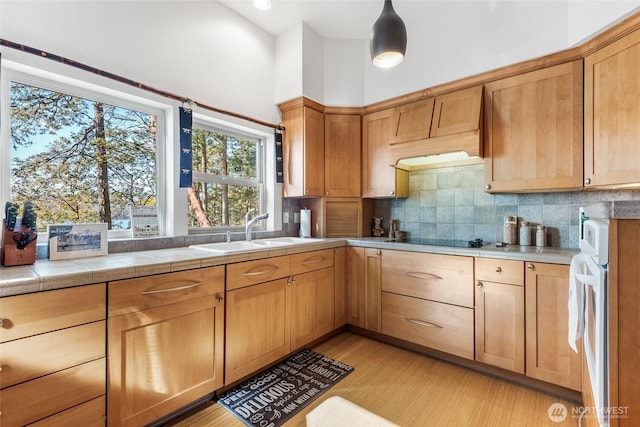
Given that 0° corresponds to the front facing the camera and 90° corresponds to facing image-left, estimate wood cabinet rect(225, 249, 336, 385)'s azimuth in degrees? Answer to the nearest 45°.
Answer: approximately 315°

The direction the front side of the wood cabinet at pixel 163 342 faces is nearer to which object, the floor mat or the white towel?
the white towel

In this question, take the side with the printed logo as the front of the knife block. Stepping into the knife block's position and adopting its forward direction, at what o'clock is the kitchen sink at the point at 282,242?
The kitchen sink is roughly at 9 o'clock from the knife block.

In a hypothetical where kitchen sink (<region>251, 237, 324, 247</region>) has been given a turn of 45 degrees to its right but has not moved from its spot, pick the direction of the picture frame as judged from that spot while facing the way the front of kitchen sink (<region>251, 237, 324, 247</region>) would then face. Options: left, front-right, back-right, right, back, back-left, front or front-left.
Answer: front-right

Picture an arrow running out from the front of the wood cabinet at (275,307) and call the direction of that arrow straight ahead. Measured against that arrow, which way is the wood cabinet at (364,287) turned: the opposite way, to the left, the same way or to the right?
to the right

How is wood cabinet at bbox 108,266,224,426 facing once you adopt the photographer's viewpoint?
facing the viewer and to the right of the viewer

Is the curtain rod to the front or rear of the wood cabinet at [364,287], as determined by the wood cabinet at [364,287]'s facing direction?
to the front

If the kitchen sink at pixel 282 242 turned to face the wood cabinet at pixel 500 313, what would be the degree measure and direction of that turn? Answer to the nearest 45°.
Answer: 0° — it already faces it

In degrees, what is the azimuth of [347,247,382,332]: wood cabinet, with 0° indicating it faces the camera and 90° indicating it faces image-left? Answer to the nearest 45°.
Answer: approximately 45°

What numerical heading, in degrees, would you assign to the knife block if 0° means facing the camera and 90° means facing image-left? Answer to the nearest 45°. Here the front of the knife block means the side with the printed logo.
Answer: approximately 0°

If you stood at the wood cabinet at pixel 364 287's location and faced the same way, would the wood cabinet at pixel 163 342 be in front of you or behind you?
in front

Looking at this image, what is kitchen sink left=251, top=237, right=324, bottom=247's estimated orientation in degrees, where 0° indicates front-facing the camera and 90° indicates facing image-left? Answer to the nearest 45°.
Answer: approximately 315°

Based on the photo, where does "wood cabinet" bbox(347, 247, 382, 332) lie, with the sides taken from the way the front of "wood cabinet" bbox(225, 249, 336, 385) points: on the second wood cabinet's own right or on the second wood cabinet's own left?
on the second wood cabinet's own left

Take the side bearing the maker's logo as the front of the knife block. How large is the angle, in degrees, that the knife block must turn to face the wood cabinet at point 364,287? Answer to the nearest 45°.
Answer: approximately 90° to its left
